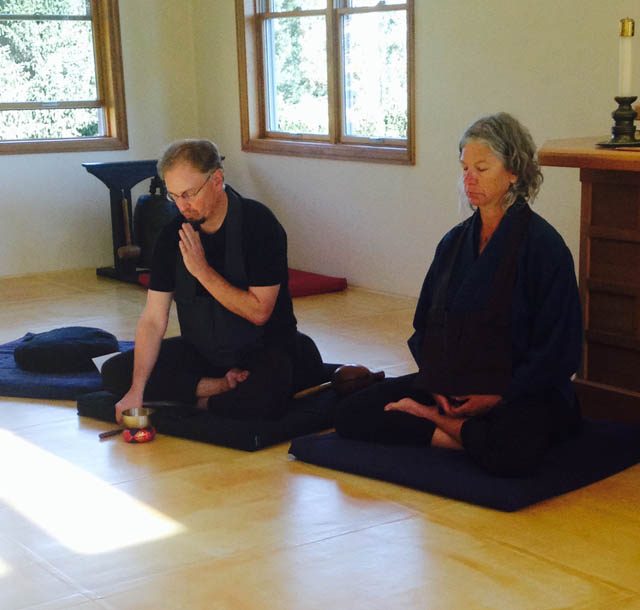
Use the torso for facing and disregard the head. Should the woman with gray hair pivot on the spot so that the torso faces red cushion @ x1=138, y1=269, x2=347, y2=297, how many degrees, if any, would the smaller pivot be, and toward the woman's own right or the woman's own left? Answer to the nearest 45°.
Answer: approximately 135° to the woman's own right

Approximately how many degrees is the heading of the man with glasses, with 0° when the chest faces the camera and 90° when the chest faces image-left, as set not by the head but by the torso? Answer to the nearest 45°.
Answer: approximately 45°

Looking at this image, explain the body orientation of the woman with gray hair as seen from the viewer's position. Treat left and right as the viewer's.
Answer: facing the viewer and to the left of the viewer

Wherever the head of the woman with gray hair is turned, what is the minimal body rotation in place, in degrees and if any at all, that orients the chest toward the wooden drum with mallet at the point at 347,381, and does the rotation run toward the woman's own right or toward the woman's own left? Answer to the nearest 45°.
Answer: approximately 90° to the woman's own right

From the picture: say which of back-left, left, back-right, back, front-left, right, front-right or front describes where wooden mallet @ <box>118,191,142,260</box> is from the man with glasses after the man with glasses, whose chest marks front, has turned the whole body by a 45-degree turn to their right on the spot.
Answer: right

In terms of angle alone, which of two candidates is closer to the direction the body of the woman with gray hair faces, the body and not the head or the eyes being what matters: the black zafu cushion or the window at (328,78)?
the black zafu cushion

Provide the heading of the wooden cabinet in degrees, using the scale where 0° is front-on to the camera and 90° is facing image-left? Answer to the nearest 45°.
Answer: approximately 45°

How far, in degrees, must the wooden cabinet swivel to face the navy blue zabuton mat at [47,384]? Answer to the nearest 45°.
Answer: approximately 45° to its right

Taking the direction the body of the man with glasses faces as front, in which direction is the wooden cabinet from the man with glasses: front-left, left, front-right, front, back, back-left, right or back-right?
back-left
